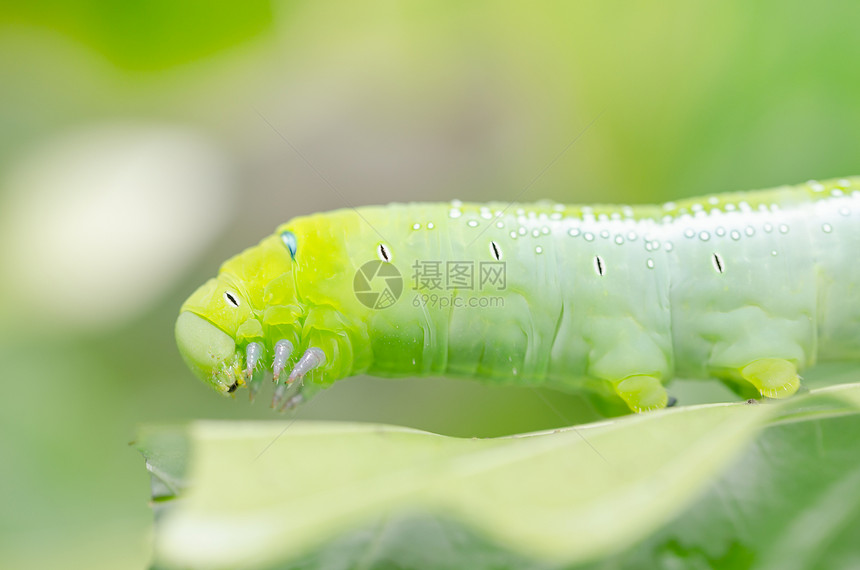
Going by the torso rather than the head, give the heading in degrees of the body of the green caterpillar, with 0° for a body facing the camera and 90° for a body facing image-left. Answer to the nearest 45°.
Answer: approximately 90°
